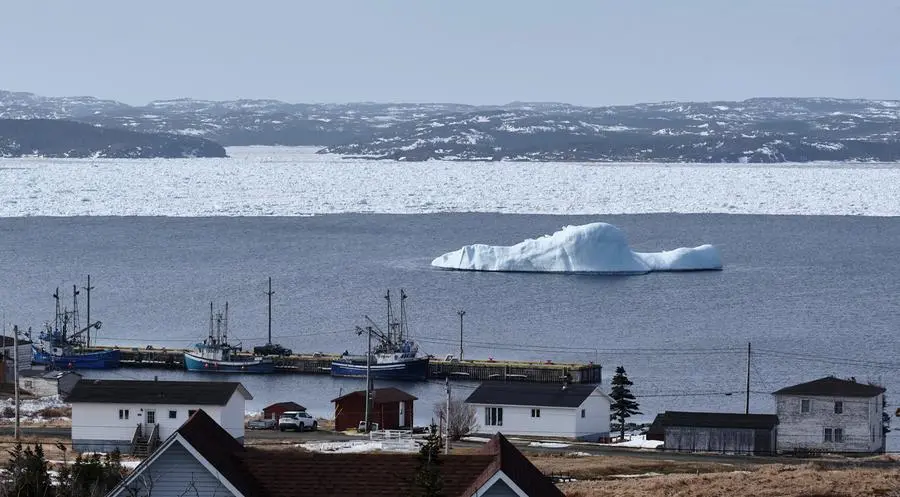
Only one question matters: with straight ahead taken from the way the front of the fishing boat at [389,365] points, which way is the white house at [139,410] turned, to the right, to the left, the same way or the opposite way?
to the right

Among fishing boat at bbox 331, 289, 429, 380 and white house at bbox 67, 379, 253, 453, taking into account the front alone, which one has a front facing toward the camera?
the white house

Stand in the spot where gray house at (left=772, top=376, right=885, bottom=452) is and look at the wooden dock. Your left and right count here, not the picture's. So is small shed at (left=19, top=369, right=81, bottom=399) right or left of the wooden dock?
left

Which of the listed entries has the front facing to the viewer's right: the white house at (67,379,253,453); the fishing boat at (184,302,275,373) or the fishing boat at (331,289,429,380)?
the fishing boat at (331,289,429,380)

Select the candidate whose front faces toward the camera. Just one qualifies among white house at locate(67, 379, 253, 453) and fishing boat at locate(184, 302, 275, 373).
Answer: the white house

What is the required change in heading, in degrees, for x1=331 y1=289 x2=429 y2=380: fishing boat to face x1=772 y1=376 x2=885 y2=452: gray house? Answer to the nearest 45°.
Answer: approximately 45° to its right

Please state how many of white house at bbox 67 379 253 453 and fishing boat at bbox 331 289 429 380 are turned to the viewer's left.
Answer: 0

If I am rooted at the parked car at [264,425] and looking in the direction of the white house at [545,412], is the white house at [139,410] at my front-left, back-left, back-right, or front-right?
back-right

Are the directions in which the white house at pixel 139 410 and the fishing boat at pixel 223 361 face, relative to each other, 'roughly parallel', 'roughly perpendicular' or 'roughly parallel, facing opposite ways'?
roughly perpendicular

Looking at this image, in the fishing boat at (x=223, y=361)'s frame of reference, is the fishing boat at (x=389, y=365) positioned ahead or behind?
behind

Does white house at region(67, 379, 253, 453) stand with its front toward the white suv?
no

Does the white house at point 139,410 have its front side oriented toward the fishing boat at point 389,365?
no

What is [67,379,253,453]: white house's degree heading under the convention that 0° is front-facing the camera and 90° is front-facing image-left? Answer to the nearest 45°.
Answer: approximately 0°

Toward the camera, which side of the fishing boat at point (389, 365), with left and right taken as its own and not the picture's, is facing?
right

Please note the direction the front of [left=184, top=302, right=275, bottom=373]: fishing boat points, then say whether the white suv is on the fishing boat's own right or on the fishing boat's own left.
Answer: on the fishing boat's own left

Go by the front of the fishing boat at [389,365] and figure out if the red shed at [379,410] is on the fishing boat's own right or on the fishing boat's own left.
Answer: on the fishing boat's own right

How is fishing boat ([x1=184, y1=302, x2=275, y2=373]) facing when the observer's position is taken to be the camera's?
facing to the left of the viewer
